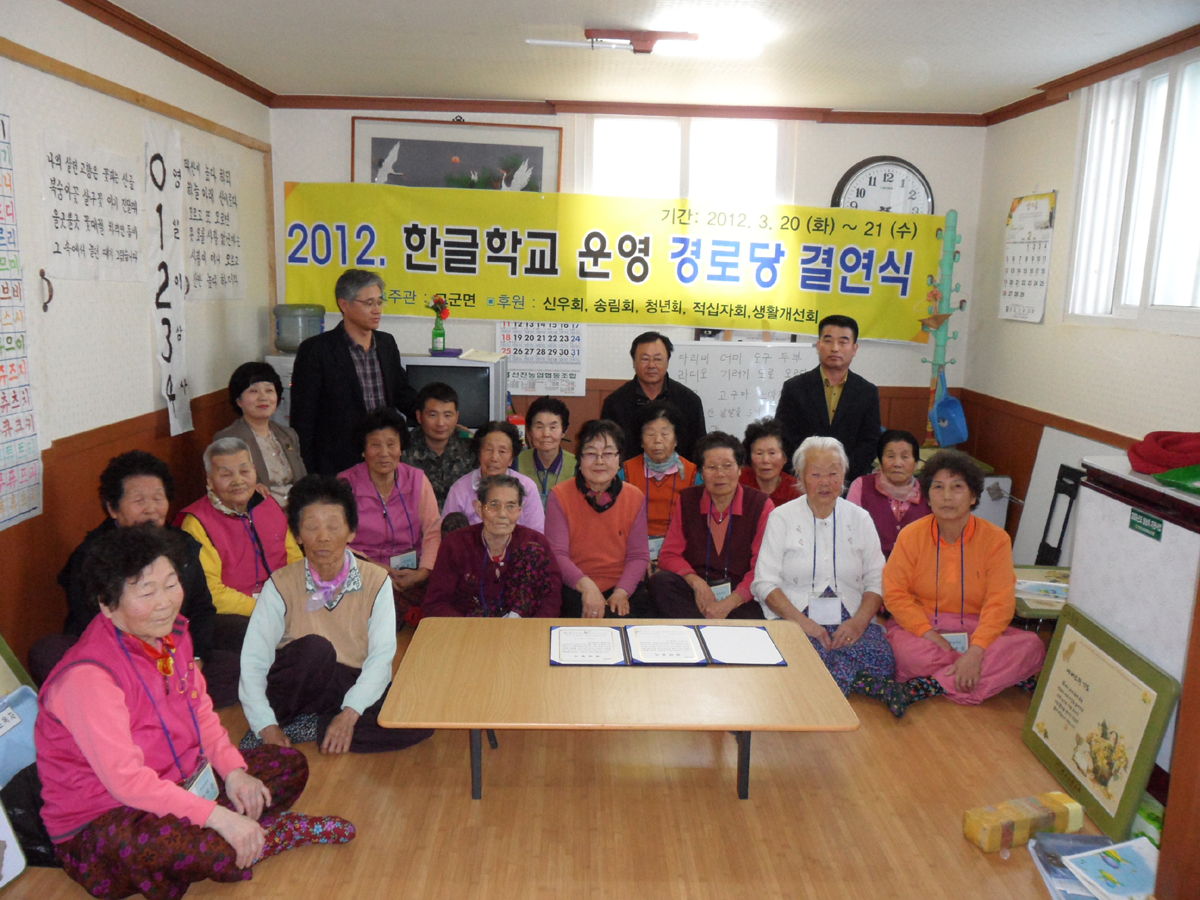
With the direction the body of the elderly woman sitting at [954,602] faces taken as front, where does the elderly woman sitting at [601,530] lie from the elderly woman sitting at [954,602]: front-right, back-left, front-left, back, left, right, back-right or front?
right

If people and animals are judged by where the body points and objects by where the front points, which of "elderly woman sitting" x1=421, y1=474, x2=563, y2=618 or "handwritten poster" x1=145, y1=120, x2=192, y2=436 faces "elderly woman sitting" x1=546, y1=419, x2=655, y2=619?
the handwritten poster

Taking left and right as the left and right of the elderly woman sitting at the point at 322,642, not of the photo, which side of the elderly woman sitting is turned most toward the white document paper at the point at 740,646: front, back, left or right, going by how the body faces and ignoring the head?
left

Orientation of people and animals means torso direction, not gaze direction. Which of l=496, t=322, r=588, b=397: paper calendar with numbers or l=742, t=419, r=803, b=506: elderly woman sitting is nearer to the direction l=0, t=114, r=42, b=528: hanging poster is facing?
the elderly woman sitting

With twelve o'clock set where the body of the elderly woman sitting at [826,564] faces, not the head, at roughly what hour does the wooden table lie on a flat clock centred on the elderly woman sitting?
The wooden table is roughly at 1 o'clock from the elderly woman sitting.

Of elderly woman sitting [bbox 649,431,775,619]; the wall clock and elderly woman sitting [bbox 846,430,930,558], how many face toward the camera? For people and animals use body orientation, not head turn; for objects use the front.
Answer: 3

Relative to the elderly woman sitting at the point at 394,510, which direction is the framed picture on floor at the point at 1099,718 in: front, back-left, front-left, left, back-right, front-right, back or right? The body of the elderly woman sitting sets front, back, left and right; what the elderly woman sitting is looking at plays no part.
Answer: front-left

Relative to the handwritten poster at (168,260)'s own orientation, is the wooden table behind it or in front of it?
in front

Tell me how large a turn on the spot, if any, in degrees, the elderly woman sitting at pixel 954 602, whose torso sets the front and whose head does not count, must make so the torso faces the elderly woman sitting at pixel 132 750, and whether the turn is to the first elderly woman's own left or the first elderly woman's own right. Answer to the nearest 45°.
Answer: approximately 45° to the first elderly woman's own right

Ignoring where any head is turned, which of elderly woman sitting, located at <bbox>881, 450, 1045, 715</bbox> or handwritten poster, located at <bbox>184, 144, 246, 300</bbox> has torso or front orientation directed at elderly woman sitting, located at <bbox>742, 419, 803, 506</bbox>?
the handwritten poster

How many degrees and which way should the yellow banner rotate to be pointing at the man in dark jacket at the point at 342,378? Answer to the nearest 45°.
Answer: approximately 45° to its right

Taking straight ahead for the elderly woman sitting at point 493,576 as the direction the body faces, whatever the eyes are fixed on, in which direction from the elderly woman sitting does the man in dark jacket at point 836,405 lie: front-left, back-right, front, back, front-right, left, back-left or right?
back-left

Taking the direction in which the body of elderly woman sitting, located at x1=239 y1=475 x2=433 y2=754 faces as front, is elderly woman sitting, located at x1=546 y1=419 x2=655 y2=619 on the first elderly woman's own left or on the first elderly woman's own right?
on the first elderly woman's own left
